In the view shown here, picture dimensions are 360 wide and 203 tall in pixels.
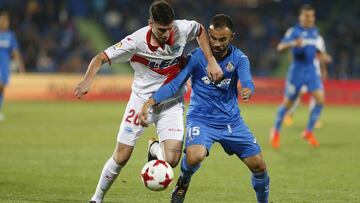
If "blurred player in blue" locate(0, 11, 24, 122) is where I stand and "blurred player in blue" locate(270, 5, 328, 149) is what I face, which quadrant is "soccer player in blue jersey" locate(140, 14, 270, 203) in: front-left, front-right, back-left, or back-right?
front-right

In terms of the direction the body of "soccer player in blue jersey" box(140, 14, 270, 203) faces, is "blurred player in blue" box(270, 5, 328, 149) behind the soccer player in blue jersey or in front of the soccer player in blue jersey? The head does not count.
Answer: behind

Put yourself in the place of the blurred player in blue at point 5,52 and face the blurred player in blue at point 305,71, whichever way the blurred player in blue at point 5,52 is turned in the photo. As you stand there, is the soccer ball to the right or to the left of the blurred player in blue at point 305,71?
right

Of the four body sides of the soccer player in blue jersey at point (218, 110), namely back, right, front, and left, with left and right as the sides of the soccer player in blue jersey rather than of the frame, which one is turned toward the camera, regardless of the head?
front
